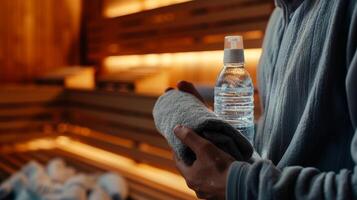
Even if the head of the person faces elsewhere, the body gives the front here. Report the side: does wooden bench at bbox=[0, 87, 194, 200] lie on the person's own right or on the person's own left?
on the person's own right

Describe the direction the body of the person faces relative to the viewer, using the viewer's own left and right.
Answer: facing the viewer and to the left of the viewer
